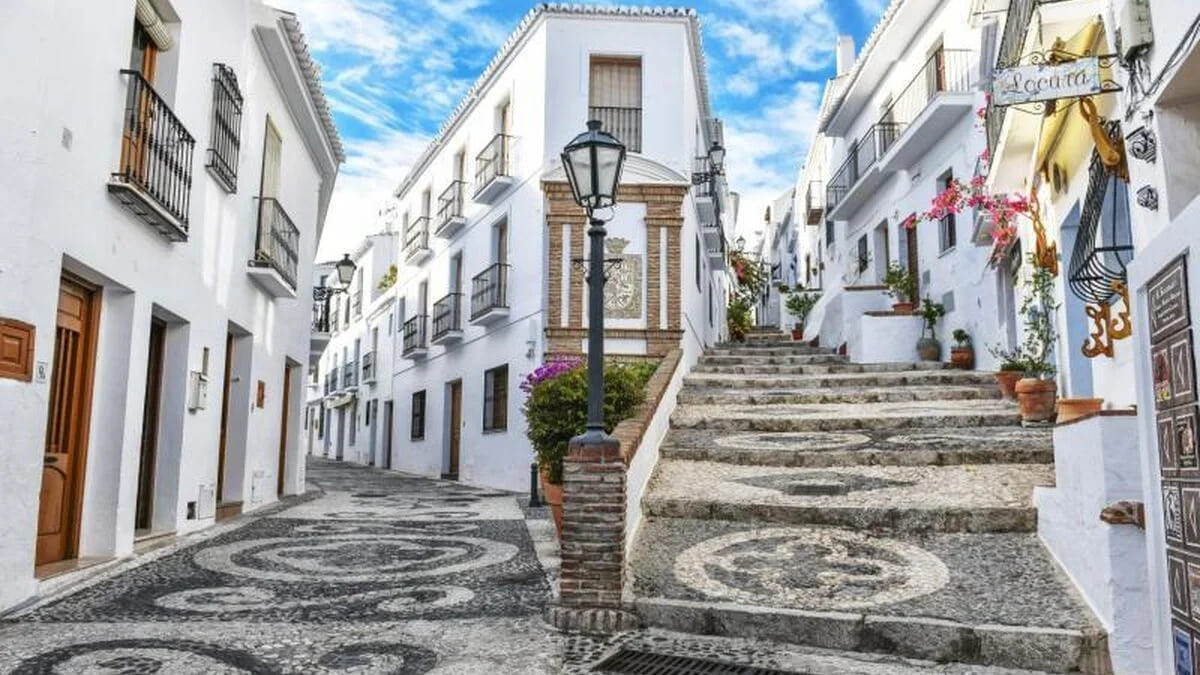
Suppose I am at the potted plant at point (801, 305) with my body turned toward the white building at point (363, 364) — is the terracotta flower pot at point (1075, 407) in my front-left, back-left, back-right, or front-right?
back-left

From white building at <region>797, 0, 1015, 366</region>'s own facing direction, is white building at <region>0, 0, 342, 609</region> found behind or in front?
in front

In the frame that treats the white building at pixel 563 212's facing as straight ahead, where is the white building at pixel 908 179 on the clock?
the white building at pixel 908 179 is roughly at 9 o'clock from the white building at pixel 563 212.

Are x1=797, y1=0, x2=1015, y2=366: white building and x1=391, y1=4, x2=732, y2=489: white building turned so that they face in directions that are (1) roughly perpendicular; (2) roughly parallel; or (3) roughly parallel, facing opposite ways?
roughly perpendicular

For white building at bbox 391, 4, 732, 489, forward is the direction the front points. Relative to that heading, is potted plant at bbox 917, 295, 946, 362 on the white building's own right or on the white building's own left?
on the white building's own left

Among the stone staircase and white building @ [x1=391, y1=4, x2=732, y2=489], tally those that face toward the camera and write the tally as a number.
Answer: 2

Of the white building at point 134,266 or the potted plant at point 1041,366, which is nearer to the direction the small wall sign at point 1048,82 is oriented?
the white building

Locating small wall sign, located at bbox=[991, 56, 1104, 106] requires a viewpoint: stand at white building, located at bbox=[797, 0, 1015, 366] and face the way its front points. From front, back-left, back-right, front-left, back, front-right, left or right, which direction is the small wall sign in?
front-left

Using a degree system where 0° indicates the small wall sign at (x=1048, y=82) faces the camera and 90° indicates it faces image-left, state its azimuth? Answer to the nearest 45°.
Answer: approximately 0°

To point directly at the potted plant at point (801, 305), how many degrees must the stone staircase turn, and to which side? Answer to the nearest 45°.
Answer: approximately 180°
